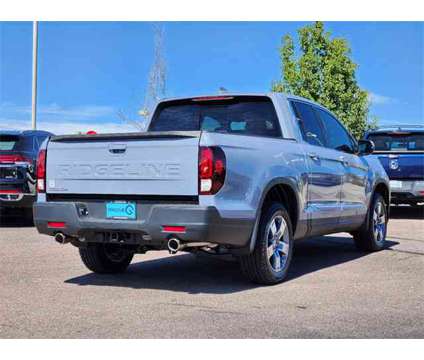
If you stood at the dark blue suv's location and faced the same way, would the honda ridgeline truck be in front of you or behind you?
behind

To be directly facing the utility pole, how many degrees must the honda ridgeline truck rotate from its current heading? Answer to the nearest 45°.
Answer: approximately 45° to its left

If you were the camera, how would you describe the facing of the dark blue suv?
facing away from the viewer

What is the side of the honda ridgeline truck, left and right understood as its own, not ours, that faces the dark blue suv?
left

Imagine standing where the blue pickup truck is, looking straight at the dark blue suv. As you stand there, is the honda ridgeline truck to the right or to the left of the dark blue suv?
left

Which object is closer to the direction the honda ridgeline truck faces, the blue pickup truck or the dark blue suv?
the blue pickup truck

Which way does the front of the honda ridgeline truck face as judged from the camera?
facing away from the viewer and to the right of the viewer
